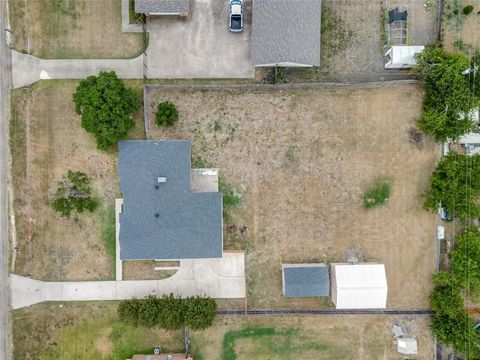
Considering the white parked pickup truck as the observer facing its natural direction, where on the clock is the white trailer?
The white trailer is roughly at 3 o'clock from the white parked pickup truck.

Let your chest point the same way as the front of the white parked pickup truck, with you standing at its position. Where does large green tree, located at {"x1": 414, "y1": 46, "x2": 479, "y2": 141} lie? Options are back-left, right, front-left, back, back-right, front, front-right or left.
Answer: right

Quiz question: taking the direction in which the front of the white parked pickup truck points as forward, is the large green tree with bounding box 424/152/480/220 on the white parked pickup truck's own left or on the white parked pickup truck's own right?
on the white parked pickup truck's own right

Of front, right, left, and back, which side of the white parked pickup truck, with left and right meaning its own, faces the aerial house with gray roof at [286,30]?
right

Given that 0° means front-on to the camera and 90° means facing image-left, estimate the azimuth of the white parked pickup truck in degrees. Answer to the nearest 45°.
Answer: approximately 180°

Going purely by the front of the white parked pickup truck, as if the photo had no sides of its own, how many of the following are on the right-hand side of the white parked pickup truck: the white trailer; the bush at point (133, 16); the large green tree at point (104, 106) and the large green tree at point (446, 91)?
2

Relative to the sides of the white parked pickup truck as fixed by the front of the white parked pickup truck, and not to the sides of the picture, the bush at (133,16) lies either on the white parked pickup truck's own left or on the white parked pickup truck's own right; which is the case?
on the white parked pickup truck's own left
